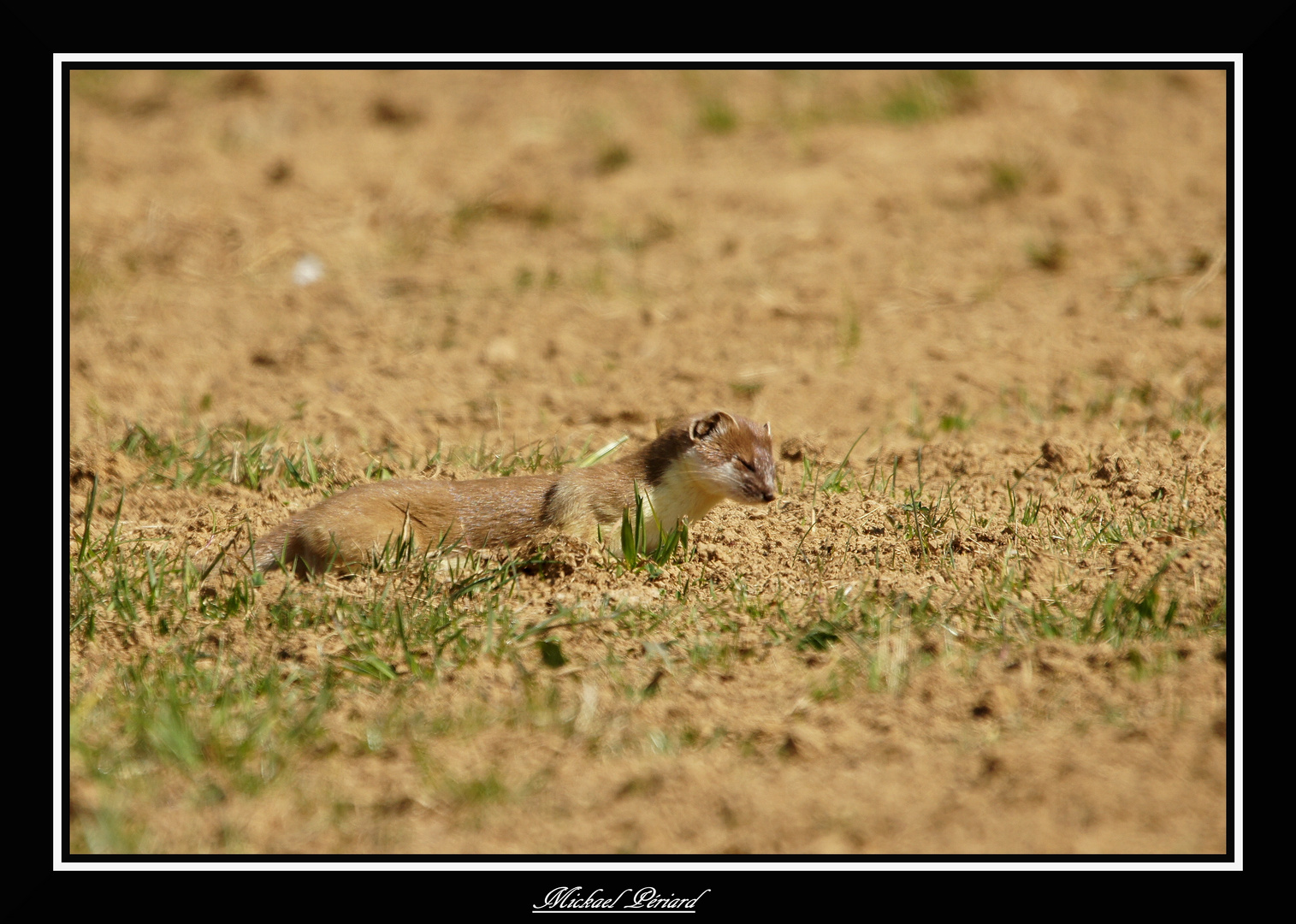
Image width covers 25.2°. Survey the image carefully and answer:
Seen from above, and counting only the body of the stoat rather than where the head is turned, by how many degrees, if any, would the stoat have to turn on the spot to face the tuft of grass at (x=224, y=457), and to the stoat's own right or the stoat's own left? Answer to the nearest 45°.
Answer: approximately 135° to the stoat's own left

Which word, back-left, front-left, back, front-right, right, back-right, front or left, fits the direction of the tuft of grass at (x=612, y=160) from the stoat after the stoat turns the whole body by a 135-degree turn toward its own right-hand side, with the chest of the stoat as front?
back-right

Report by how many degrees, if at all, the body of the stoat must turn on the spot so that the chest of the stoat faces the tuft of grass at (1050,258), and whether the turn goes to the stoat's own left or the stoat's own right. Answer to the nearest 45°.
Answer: approximately 45° to the stoat's own left

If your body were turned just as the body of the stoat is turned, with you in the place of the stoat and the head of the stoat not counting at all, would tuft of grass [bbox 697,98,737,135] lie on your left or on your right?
on your left

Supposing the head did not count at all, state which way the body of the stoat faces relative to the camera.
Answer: to the viewer's right

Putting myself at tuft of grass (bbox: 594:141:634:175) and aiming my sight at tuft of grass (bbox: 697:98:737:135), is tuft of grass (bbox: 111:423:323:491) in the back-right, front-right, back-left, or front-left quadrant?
back-right

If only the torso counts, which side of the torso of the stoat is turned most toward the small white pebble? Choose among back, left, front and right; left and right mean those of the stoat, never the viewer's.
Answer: left
